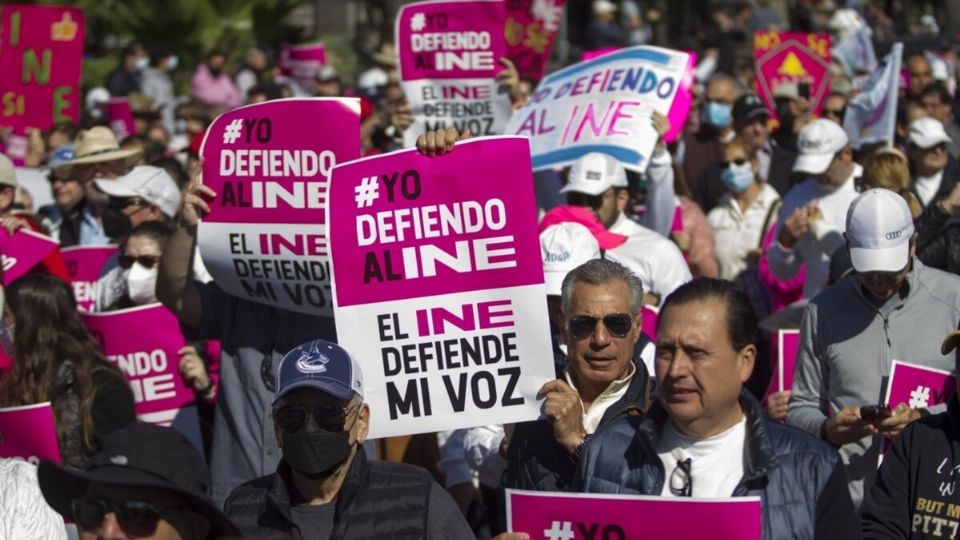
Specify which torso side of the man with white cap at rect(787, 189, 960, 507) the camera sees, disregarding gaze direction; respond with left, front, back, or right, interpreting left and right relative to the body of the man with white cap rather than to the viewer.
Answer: front

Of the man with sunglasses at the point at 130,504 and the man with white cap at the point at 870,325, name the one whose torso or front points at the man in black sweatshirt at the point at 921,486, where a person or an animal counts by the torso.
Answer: the man with white cap at the point at 870,325

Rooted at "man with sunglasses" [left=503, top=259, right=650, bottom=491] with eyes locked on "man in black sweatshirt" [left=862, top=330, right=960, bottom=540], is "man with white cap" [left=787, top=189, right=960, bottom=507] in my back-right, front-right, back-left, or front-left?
front-left

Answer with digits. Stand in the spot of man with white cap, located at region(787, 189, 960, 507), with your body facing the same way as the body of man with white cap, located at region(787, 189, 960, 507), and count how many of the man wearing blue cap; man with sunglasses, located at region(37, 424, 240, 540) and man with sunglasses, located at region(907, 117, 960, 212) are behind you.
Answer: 1

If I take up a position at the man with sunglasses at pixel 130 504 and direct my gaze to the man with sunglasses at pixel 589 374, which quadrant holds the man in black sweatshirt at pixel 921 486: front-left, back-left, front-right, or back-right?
front-right

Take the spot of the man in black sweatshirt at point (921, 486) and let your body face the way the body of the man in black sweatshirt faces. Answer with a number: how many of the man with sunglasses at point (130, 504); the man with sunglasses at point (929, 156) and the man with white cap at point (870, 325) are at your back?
2

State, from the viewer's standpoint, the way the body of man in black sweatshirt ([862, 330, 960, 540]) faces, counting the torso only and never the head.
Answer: toward the camera

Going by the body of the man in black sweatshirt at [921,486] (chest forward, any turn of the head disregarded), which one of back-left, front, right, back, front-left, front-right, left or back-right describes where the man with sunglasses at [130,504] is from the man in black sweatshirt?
front-right

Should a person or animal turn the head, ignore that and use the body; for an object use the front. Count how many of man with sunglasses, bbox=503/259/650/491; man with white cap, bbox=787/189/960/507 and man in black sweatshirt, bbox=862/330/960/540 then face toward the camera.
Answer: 3

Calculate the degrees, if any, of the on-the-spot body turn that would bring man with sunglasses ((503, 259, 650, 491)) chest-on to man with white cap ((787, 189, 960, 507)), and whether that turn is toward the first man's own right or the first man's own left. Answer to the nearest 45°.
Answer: approximately 135° to the first man's own left

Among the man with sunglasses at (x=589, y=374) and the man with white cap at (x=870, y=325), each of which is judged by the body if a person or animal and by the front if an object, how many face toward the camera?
2

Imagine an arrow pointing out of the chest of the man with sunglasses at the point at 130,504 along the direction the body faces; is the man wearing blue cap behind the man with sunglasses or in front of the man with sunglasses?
behind
